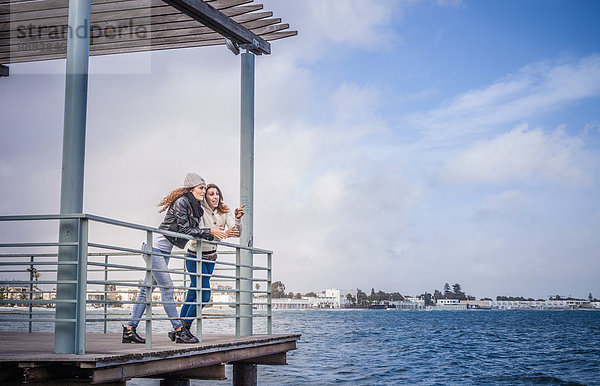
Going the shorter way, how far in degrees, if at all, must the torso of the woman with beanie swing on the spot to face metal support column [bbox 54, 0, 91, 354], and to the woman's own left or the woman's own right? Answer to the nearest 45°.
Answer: approximately 135° to the woman's own right

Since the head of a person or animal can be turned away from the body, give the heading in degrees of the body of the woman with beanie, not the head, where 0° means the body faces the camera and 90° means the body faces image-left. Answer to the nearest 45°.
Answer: approximately 270°
